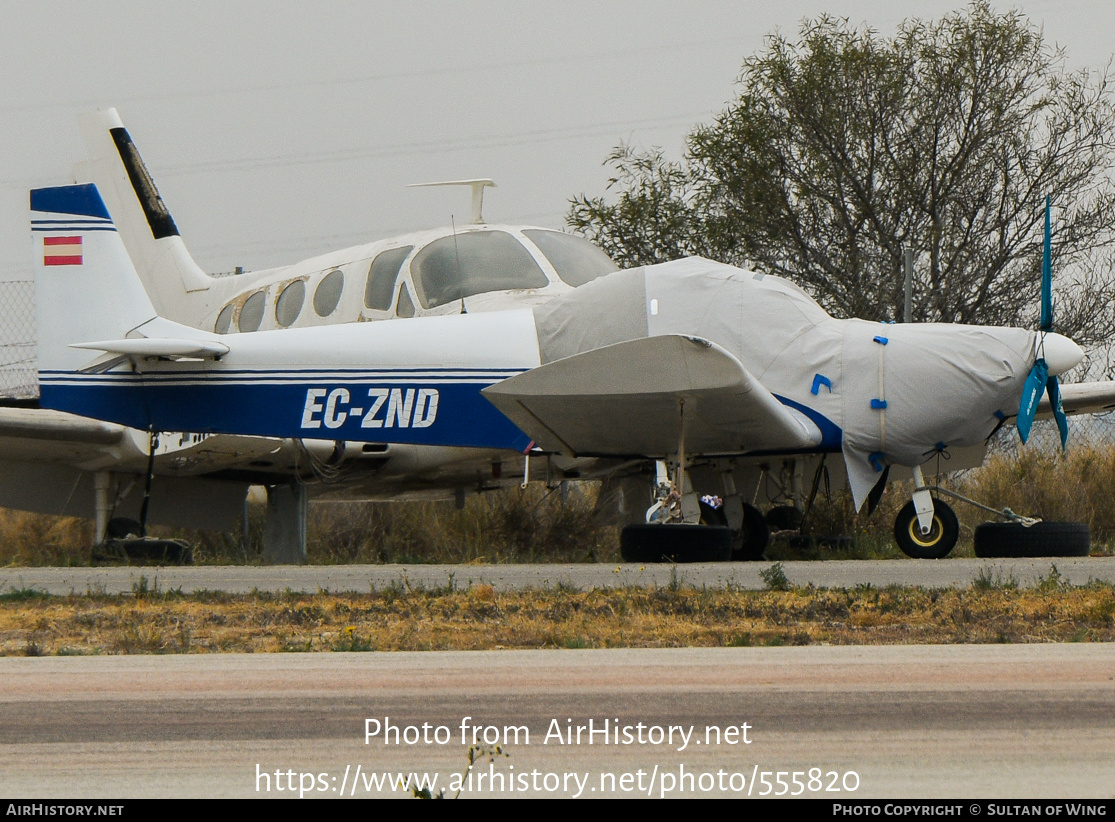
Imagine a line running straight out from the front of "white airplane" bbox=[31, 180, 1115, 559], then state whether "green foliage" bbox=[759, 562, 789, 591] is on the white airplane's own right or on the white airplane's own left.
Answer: on the white airplane's own right

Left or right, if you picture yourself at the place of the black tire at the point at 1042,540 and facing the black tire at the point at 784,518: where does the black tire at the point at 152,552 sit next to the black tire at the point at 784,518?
left

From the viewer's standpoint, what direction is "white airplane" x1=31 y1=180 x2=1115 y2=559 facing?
to the viewer's right

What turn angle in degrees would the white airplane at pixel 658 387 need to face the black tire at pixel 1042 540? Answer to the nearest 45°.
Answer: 0° — it already faces it

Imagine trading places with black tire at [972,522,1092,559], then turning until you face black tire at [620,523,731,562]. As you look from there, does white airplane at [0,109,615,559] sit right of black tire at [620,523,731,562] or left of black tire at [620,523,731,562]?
right
